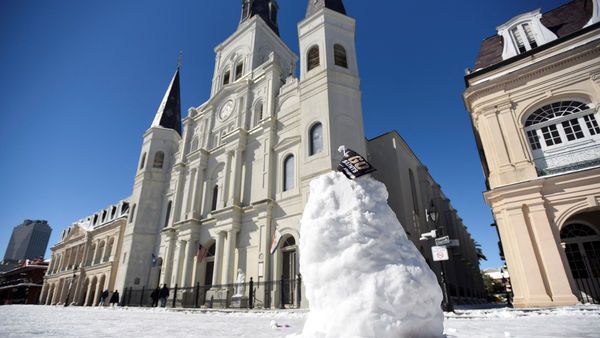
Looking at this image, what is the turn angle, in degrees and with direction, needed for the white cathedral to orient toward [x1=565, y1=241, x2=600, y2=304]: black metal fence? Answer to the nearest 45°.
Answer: approximately 90° to its left

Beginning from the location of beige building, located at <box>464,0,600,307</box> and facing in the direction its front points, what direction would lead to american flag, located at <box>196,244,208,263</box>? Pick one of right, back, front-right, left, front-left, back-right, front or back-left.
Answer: front-right

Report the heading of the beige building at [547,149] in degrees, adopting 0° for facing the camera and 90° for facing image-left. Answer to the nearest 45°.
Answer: approximately 45°

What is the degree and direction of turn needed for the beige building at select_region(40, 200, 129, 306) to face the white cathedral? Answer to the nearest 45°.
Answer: approximately 45° to its left

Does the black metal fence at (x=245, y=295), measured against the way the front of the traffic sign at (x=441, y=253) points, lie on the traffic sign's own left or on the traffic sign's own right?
on the traffic sign's own right

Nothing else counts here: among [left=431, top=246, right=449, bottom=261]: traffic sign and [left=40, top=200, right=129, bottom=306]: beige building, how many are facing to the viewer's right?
0

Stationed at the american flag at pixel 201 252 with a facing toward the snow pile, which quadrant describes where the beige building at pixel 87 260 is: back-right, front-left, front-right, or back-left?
back-right

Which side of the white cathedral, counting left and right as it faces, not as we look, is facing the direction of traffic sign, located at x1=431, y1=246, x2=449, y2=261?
left

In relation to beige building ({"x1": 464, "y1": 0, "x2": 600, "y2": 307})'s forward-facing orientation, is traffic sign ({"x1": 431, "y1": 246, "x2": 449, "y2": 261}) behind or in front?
in front

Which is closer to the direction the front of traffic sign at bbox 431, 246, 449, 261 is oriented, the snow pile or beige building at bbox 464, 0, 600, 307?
the snow pile

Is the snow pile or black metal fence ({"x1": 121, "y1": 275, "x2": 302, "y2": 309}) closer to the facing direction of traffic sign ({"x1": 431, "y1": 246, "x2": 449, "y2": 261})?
the snow pile

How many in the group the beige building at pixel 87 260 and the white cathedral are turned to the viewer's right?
0
